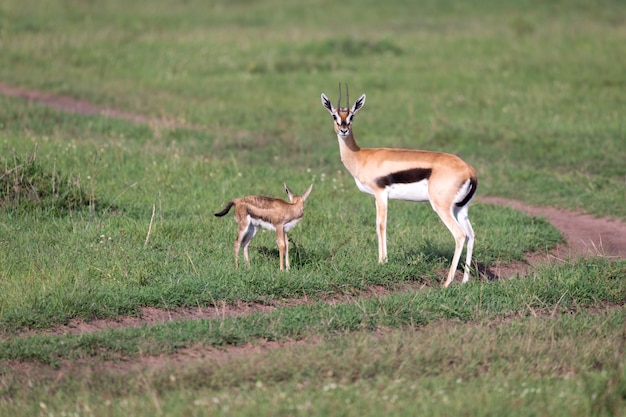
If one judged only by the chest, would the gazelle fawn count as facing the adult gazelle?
yes

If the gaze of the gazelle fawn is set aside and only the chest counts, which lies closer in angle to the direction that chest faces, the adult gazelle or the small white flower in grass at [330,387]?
the adult gazelle

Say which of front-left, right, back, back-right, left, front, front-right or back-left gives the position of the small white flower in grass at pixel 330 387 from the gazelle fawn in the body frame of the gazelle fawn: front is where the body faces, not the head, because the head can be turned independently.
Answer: right

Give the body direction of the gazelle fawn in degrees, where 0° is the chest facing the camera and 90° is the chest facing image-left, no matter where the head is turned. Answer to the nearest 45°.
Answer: approximately 270°
